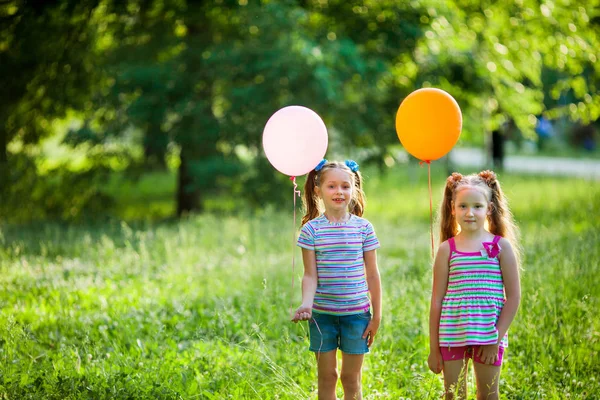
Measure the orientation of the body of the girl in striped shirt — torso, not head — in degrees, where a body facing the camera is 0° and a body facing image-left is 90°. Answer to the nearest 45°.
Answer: approximately 0°

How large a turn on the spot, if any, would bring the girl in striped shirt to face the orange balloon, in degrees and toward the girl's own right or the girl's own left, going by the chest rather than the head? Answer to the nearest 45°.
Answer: approximately 135° to the girl's own left

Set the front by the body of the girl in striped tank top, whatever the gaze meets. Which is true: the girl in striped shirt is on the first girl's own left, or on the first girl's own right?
on the first girl's own right

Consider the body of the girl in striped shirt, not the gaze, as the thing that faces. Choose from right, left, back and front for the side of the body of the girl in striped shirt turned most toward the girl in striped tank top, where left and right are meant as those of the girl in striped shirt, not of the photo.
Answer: left
